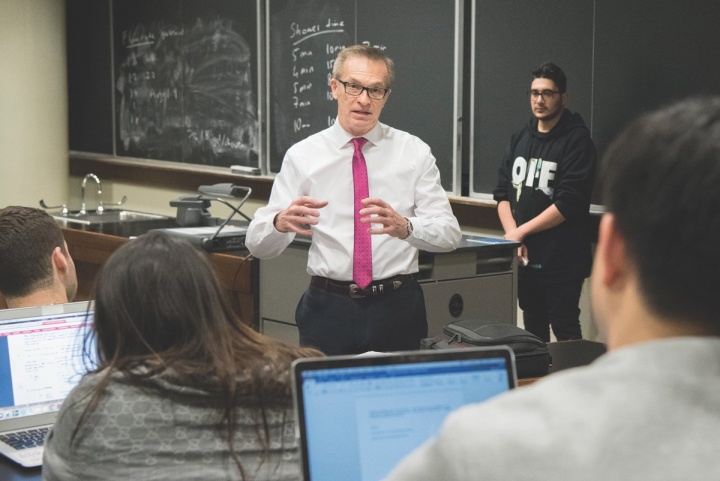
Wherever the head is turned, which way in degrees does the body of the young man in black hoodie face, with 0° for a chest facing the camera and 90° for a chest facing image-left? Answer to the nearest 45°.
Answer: approximately 45°

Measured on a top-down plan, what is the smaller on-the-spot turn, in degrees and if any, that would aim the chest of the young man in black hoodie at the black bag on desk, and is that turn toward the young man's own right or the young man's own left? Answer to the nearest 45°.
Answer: approximately 45° to the young man's own left

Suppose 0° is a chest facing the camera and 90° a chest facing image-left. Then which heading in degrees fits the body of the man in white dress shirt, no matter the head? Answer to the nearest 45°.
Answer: approximately 0°

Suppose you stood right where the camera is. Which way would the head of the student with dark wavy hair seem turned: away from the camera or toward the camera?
away from the camera

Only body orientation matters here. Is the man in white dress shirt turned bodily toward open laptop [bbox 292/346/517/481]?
yes

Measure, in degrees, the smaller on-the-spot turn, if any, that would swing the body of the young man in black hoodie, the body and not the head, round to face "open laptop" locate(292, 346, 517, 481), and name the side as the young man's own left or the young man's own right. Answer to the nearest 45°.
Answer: approximately 45° to the young man's own left

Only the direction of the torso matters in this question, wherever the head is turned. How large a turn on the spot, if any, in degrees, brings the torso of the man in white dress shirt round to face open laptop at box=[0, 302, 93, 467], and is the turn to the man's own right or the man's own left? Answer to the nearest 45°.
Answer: approximately 45° to the man's own right
